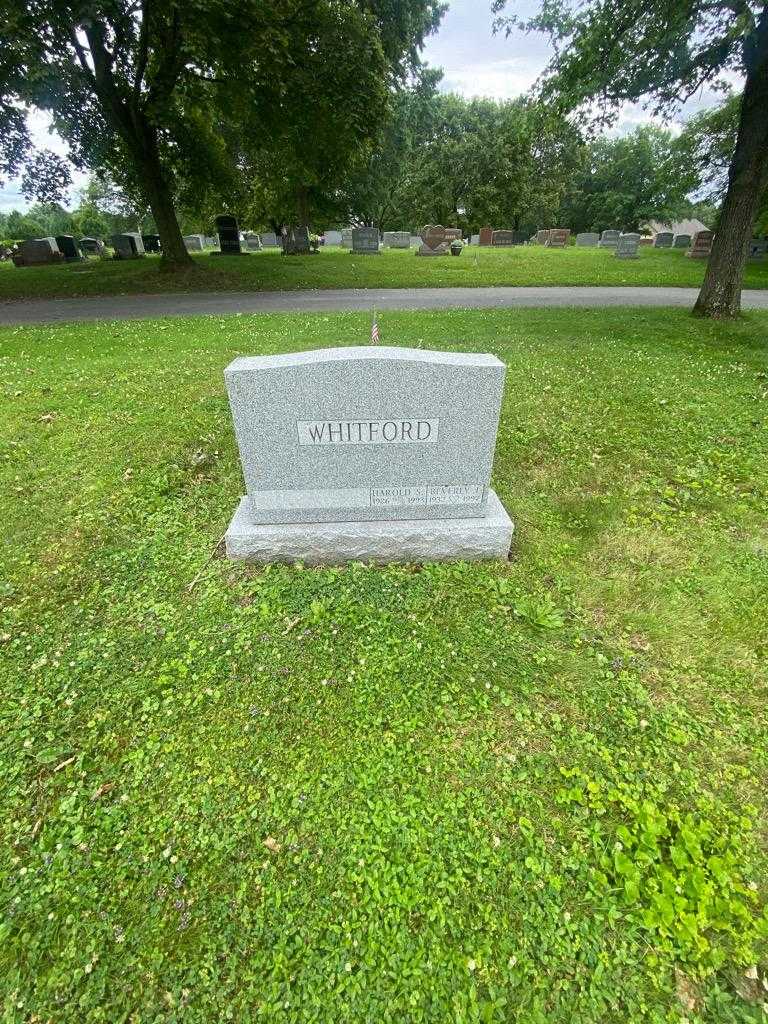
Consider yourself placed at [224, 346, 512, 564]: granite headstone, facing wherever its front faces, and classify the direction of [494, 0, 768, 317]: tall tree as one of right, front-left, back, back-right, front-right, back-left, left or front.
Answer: back-left

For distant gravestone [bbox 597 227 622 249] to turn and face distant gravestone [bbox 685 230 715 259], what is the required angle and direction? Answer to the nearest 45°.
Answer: approximately 45° to its left

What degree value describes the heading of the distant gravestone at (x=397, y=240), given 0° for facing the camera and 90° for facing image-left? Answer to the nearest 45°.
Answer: approximately 0°

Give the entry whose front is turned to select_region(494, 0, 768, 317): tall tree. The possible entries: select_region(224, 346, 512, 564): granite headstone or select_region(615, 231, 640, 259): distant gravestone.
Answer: the distant gravestone

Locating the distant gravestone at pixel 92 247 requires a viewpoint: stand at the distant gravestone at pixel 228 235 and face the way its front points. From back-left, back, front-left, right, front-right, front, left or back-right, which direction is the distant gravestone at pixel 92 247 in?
back-right
